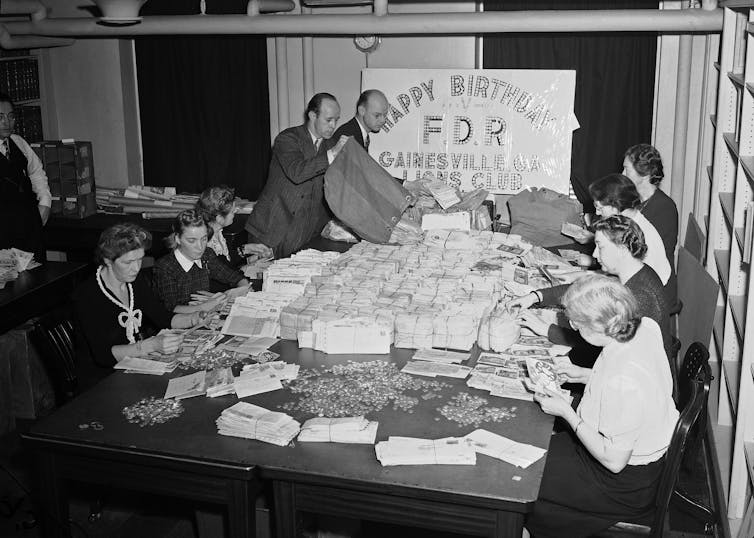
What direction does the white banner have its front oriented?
toward the camera

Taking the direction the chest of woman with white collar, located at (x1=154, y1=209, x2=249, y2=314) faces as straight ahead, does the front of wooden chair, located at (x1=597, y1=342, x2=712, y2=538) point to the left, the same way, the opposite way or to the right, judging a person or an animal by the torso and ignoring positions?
the opposite way

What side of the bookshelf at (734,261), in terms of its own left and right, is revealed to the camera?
left

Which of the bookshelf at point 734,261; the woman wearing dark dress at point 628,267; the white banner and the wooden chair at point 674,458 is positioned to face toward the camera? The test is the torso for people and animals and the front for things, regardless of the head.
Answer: the white banner

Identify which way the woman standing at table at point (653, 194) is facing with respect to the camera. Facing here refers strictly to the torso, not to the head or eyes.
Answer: to the viewer's left

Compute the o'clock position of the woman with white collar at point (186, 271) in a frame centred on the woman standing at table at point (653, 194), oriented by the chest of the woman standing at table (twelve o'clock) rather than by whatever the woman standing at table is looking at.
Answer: The woman with white collar is roughly at 11 o'clock from the woman standing at table.

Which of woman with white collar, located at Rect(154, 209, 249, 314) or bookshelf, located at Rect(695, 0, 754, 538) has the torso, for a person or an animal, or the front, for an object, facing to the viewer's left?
the bookshelf

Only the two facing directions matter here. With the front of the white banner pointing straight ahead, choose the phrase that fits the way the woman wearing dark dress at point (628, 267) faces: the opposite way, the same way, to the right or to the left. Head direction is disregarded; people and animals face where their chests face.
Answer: to the right

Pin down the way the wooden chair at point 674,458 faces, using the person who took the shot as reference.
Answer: facing to the left of the viewer

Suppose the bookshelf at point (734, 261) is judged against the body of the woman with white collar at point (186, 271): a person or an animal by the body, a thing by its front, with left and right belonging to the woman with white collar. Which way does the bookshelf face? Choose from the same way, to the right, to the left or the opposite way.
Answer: the opposite way

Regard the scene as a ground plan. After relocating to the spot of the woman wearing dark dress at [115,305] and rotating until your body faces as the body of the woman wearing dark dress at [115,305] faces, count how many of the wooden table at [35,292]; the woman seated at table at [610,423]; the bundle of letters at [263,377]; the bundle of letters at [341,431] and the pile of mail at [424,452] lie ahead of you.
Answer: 4

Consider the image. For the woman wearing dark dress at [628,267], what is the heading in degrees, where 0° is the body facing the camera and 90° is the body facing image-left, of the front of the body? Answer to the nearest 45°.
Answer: approximately 90°

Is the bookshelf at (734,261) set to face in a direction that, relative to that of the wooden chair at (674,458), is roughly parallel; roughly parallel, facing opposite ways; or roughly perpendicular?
roughly parallel

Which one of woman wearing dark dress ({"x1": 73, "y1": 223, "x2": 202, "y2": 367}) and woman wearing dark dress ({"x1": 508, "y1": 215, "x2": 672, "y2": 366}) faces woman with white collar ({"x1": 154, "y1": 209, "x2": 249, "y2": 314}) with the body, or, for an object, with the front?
woman wearing dark dress ({"x1": 508, "y1": 215, "x2": 672, "y2": 366})

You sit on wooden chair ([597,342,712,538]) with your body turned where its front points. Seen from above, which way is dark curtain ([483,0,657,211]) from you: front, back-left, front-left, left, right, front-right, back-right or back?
right

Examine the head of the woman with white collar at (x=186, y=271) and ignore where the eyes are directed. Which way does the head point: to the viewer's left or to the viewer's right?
to the viewer's right
